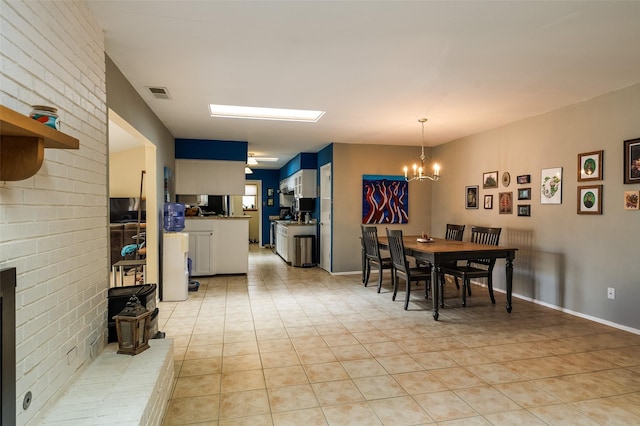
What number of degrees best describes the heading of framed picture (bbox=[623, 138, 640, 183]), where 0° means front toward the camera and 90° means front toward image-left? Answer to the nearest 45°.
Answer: approximately 45°

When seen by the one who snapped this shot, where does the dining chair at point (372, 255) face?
facing away from the viewer and to the right of the viewer

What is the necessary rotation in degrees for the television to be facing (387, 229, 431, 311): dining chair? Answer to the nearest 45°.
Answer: approximately 45° to its left

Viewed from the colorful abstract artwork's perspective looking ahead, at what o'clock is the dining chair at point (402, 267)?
The dining chair is roughly at 12 o'clock from the colorful abstract artwork.

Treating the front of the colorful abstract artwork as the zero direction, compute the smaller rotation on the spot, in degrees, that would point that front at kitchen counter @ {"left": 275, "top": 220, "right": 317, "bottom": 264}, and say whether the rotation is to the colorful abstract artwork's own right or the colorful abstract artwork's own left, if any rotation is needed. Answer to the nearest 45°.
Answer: approximately 90° to the colorful abstract artwork's own right

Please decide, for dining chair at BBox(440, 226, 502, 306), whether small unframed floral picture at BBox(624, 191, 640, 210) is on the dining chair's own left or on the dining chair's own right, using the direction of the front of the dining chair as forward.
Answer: on the dining chair's own left

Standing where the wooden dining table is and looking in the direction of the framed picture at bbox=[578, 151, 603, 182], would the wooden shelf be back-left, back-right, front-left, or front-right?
back-right

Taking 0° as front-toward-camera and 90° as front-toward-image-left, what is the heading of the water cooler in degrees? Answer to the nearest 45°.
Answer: approximately 270°
